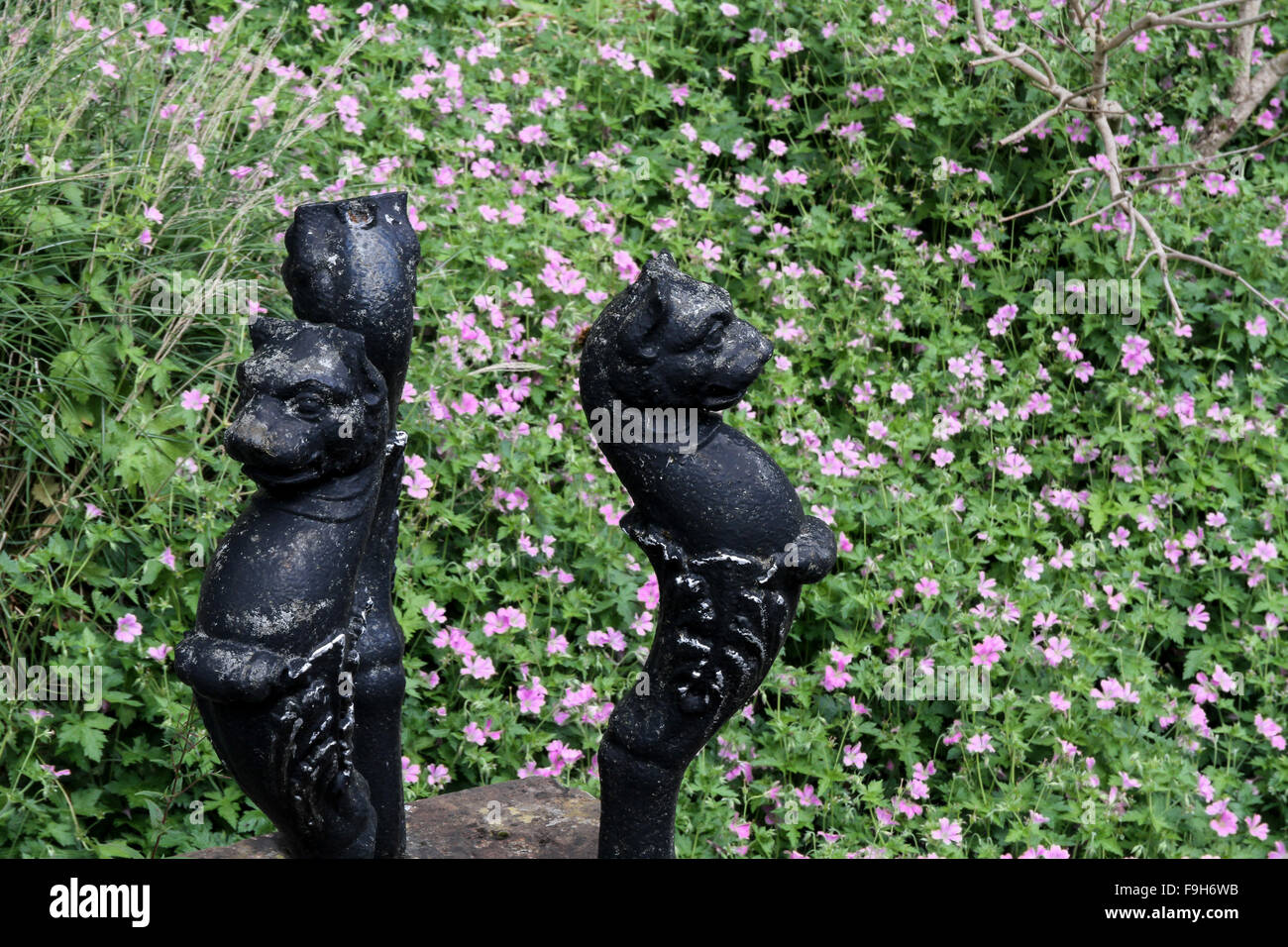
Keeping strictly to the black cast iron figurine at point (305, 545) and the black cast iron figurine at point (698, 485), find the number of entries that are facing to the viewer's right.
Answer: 1

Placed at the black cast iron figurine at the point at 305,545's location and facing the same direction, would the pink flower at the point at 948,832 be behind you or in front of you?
behind

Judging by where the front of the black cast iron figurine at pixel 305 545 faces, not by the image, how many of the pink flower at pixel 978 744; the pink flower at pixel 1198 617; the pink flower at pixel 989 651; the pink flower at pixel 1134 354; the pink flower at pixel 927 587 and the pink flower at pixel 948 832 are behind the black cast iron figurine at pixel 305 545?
6

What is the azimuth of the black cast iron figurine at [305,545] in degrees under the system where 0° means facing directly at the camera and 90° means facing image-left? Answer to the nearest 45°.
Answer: approximately 45°

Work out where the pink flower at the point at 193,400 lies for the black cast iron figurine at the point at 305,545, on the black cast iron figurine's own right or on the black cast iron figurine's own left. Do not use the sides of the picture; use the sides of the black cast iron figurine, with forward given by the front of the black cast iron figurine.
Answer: on the black cast iron figurine's own right

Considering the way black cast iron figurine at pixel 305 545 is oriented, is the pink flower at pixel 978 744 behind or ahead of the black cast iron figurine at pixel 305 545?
behind

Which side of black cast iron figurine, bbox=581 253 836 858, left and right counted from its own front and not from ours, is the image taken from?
right
